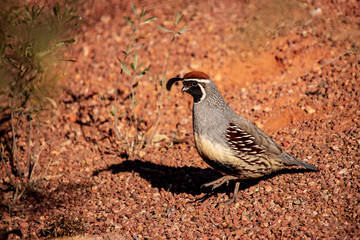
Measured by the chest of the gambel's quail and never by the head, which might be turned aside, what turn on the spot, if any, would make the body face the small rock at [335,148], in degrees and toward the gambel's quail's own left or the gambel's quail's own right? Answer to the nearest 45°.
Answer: approximately 135° to the gambel's quail's own right

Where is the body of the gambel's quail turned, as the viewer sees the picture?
to the viewer's left
